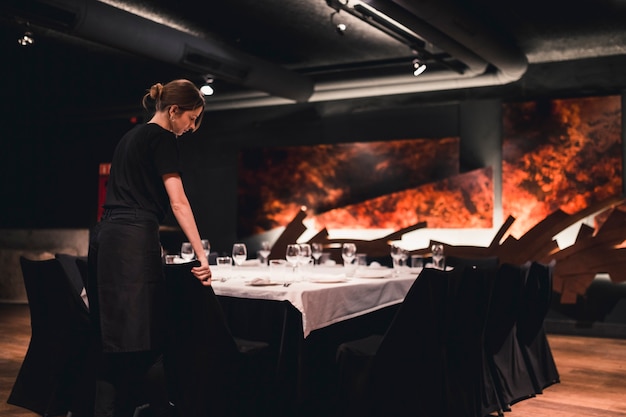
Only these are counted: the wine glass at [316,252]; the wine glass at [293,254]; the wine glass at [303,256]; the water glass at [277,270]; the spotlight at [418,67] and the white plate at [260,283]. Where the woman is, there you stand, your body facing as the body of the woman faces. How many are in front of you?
6

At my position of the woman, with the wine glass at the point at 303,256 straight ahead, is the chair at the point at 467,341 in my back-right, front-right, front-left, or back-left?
front-right

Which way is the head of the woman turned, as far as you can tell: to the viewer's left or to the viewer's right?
to the viewer's right

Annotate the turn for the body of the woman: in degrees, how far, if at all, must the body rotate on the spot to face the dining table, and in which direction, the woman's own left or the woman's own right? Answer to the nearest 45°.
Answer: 0° — they already face it

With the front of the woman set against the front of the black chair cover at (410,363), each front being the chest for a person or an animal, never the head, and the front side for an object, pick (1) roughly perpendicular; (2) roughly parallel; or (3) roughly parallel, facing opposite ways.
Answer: roughly perpendicular

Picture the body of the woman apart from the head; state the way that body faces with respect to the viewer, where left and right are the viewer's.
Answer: facing away from the viewer and to the right of the viewer

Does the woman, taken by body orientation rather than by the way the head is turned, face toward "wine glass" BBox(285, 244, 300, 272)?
yes
